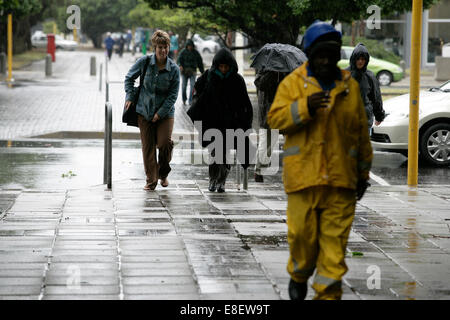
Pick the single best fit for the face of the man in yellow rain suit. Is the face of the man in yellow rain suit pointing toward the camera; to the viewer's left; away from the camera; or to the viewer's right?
toward the camera

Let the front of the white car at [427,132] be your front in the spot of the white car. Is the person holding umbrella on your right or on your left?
on your left

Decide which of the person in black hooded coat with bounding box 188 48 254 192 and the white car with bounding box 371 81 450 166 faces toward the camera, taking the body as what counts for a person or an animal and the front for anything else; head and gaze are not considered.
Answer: the person in black hooded coat

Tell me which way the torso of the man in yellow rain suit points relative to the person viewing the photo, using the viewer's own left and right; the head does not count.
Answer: facing the viewer

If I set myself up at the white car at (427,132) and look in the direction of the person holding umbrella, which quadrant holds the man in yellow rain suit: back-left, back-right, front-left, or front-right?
front-left

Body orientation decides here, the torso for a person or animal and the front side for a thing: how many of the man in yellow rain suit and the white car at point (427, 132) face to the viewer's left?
1

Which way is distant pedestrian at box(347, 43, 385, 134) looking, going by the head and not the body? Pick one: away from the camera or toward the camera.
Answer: toward the camera

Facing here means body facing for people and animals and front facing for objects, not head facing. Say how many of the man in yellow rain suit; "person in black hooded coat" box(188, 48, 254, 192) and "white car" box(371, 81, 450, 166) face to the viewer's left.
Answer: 1

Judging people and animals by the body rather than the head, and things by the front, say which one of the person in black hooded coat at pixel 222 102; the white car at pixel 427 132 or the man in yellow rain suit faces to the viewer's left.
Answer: the white car

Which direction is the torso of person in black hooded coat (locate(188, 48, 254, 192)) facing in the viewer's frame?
toward the camera

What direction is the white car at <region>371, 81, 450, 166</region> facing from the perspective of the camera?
to the viewer's left

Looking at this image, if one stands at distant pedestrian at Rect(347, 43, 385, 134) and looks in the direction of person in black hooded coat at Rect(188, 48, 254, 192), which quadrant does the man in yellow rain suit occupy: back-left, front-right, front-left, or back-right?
front-left

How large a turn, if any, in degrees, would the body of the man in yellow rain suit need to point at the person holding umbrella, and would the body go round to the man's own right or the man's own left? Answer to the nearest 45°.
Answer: approximately 180°

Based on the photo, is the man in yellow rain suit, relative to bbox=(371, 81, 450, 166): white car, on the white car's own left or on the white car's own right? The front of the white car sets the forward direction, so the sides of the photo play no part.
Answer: on the white car's own left

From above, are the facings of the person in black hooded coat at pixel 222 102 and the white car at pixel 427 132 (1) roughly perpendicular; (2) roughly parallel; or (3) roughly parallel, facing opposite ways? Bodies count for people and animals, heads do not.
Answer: roughly perpendicular

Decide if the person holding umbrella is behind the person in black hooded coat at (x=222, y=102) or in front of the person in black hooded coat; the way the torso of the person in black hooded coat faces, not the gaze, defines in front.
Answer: behind
